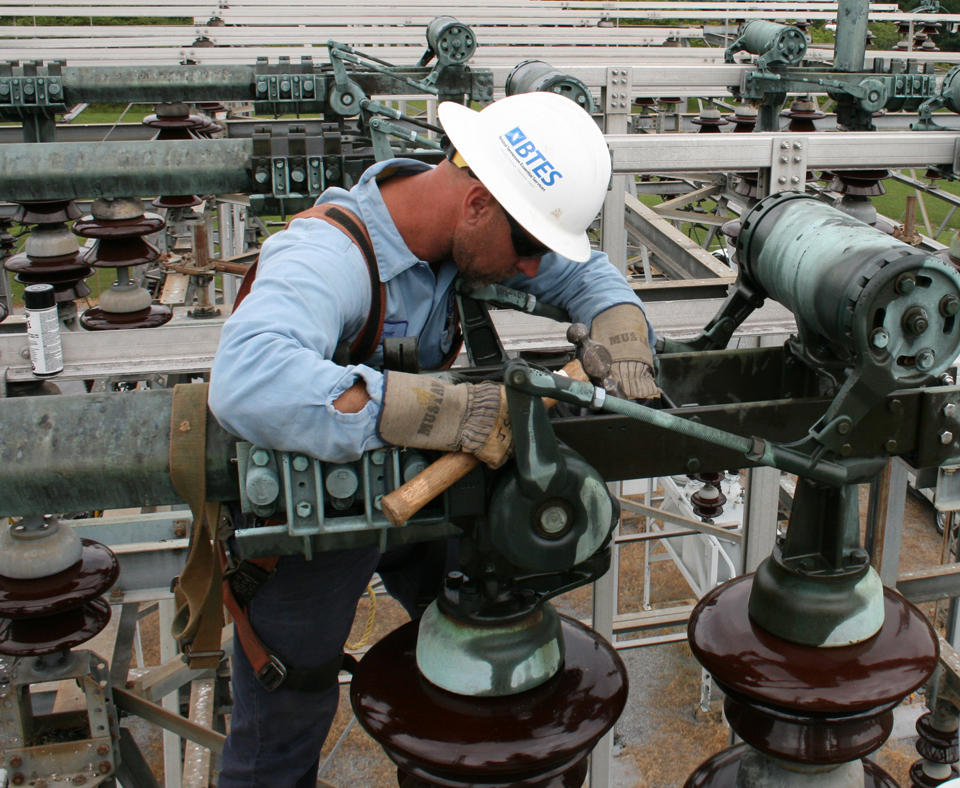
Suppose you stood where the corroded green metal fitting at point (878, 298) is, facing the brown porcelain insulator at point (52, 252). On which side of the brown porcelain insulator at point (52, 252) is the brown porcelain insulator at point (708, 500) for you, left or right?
right

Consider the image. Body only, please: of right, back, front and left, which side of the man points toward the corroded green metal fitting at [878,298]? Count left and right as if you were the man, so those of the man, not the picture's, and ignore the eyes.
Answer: front

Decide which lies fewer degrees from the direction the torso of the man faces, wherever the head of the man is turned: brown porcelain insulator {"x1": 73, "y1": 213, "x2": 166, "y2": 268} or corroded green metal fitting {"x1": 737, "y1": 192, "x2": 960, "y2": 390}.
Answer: the corroded green metal fitting

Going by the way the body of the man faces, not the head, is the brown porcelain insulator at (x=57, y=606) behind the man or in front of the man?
behind

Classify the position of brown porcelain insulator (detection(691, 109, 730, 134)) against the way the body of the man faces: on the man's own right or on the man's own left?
on the man's own left

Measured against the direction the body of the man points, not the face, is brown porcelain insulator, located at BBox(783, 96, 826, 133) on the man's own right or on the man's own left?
on the man's own left
